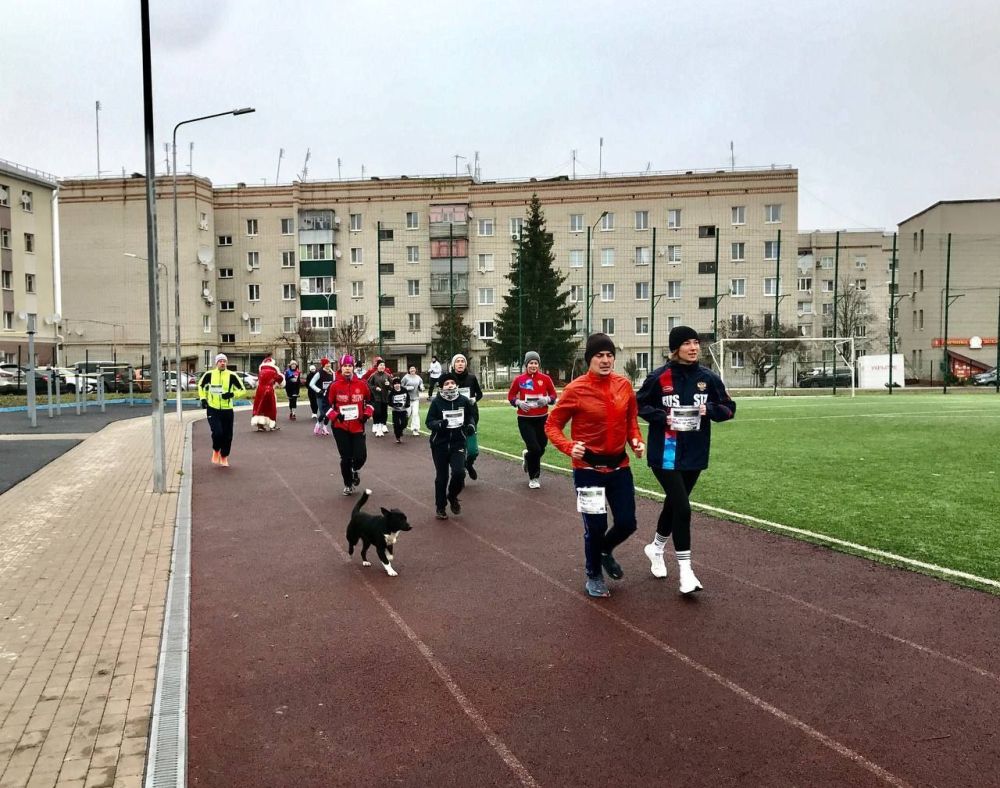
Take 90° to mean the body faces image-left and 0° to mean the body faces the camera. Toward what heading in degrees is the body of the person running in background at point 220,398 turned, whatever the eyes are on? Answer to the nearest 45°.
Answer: approximately 0°

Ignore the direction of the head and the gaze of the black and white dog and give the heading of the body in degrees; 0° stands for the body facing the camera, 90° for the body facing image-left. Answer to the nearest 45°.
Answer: approximately 315°

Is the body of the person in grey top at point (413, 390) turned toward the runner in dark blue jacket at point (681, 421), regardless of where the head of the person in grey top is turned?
yes

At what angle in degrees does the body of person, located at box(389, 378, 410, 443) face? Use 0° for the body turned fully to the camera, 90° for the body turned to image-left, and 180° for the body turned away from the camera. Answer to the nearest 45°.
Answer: approximately 0°

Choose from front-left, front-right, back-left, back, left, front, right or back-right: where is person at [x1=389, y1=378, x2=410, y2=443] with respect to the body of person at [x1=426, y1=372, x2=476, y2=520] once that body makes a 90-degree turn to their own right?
right

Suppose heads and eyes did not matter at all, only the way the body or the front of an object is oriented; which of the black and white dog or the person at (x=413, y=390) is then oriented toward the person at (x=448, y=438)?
the person at (x=413, y=390)
